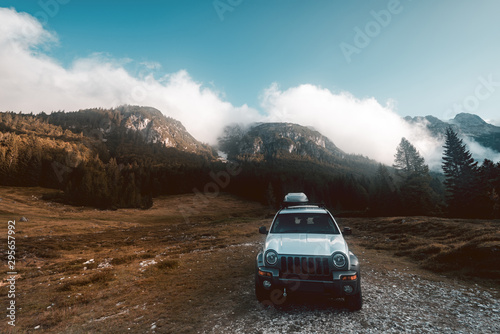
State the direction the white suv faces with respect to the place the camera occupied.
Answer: facing the viewer
